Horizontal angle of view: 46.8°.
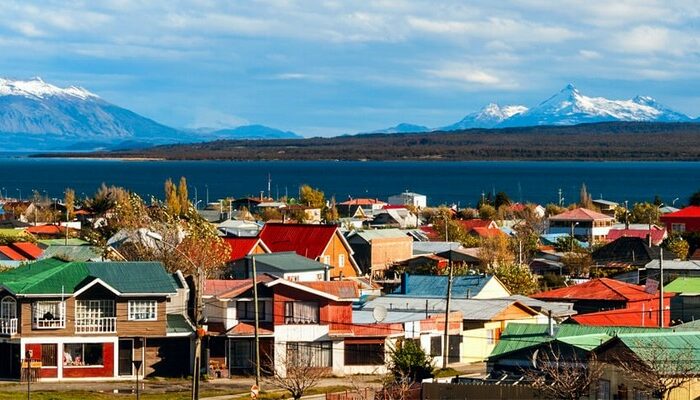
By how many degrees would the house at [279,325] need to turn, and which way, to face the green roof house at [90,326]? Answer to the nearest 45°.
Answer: approximately 90° to its right

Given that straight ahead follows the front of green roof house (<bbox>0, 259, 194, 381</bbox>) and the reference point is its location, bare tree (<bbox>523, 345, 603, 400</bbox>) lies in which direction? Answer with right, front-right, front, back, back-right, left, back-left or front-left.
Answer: front-left

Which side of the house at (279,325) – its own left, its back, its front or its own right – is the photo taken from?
front

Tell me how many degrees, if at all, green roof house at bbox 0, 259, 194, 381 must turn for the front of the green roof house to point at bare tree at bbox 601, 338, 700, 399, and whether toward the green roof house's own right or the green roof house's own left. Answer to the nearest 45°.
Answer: approximately 45° to the green roof house's own left

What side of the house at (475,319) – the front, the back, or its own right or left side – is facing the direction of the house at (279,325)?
right

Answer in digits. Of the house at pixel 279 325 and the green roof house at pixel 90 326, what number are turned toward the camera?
2

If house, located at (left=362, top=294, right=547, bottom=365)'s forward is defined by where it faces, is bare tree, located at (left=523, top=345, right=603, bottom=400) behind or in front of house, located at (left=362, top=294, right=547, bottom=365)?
in front

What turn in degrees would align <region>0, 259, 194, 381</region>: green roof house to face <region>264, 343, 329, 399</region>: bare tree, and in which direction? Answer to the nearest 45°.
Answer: approximately 45° to its left

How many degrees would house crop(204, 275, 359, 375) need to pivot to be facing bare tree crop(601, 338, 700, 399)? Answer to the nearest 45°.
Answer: approximately 45° to its left

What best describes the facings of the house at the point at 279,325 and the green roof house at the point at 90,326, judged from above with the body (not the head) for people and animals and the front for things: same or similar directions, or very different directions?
same or similar directions

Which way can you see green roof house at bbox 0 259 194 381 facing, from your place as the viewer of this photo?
facing the viewer

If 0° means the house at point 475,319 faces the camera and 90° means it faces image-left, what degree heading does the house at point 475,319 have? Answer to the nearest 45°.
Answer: approximately 315°
